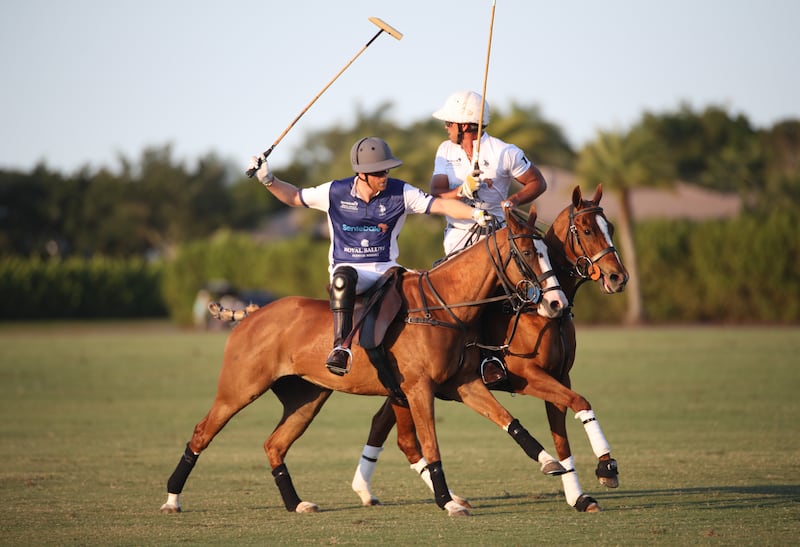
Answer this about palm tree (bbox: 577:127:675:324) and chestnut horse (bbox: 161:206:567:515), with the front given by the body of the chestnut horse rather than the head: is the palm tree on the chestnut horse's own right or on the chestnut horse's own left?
on the chestnut horse's own left

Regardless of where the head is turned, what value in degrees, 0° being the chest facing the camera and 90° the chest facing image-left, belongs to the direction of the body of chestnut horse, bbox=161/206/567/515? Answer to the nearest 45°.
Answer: approximately 270°
